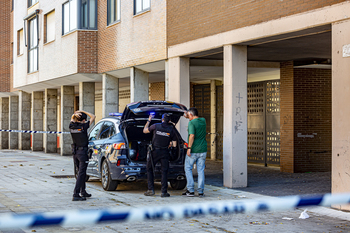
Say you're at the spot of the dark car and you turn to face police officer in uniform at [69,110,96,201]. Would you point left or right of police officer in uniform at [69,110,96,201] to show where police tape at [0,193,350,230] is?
left

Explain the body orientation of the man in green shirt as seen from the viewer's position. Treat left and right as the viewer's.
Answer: facing away from the viewer and to the left of the viewer

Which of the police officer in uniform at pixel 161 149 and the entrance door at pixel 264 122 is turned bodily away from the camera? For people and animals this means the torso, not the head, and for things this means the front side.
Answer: the police officer in uniform

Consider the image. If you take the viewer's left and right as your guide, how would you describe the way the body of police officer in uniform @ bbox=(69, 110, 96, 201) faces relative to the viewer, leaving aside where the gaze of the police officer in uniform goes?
facing away from the viewer and to the right of the viewer

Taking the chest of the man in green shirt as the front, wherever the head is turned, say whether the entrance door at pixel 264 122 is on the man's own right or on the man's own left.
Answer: on the man's own right

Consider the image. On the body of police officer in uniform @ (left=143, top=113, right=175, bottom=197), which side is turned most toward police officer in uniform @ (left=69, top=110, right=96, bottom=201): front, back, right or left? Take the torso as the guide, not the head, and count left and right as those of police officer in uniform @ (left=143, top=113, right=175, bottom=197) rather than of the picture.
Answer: left

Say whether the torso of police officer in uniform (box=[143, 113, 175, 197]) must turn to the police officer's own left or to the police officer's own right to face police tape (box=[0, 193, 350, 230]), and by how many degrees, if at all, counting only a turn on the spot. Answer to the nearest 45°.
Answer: approximately 180°

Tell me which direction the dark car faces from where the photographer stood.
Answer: facing away from the viewer and to the left of the viewer

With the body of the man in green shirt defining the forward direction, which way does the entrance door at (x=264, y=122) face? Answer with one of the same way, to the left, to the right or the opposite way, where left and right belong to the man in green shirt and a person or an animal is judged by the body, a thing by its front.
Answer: to the left

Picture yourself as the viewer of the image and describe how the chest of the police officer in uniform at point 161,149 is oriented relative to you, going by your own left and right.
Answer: facing away from the viewer

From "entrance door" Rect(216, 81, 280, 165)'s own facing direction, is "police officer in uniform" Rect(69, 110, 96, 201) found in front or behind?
in front

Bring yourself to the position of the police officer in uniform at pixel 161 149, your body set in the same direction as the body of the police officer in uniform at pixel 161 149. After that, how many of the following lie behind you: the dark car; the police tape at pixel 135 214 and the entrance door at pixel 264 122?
1

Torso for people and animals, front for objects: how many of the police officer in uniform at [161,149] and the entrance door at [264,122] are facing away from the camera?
1

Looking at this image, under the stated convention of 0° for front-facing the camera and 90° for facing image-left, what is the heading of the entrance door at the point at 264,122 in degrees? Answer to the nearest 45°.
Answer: approximately 45°

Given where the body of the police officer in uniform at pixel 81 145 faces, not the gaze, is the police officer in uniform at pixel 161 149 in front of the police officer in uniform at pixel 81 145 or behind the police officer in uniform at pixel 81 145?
in front
